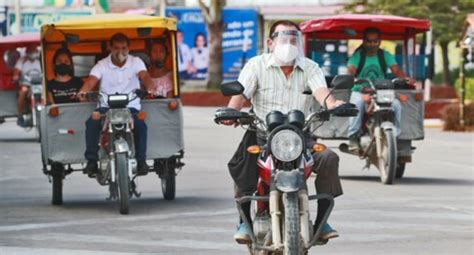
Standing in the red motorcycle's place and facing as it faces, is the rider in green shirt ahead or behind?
behind

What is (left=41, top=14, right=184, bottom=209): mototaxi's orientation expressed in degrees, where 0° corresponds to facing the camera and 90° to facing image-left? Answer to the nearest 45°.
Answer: approximately 0°

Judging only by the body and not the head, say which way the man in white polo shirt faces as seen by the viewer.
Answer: toward the camera

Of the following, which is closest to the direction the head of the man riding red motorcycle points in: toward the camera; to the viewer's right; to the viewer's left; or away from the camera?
toward the camera

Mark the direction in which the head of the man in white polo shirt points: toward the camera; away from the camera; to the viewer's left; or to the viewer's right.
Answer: toward the camera

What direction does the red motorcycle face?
toward the camera

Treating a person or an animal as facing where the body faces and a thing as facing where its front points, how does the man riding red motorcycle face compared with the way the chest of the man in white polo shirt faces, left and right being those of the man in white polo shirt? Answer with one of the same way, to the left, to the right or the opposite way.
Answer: the same way

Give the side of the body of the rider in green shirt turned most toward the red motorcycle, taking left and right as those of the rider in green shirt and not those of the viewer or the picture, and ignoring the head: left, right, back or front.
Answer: front

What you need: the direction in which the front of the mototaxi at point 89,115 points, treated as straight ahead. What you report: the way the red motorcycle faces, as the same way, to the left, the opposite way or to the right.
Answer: the same way

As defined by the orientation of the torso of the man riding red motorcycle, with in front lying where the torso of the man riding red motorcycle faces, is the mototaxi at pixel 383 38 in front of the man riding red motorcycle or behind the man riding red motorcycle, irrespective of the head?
behind

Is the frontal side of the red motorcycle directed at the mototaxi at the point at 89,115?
no

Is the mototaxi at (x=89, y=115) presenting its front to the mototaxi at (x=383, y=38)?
no

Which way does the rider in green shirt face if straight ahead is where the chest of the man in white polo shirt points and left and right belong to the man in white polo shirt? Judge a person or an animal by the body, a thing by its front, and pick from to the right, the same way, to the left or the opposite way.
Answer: the same way

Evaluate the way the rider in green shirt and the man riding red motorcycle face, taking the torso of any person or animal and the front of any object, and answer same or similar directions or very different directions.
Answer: same or similar directions
